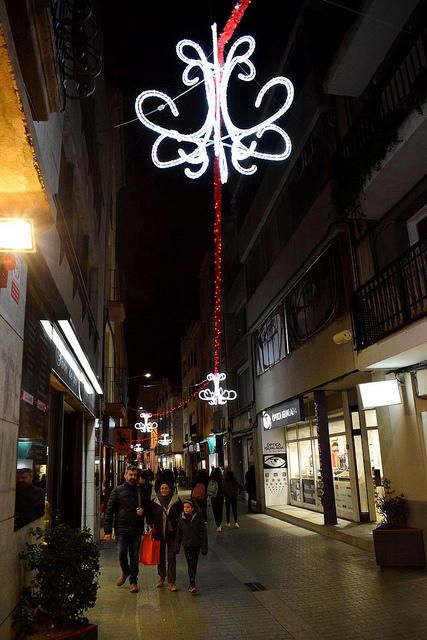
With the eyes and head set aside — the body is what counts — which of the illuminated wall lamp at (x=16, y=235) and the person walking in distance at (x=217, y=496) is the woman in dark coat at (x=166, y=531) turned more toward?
the illuminated wall lamp

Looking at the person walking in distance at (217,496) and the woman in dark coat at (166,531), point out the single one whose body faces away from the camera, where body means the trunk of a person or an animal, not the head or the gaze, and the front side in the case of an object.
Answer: the person walking in distance

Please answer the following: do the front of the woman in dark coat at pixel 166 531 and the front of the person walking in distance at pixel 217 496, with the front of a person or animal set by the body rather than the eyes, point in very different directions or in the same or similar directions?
very different directions

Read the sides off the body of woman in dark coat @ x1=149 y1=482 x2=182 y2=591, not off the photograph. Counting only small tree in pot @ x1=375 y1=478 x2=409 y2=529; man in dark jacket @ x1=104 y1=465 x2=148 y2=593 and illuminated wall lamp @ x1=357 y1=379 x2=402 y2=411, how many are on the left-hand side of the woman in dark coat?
2

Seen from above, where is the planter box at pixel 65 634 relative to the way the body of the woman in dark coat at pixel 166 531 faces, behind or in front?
in front

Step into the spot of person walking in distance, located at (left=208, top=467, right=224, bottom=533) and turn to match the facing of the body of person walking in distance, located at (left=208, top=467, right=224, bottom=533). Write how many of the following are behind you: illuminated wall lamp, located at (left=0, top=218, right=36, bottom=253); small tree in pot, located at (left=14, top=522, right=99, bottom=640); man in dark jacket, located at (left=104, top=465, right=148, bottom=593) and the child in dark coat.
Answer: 4

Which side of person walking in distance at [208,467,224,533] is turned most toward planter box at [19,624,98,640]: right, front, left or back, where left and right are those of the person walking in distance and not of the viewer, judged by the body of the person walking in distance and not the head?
back

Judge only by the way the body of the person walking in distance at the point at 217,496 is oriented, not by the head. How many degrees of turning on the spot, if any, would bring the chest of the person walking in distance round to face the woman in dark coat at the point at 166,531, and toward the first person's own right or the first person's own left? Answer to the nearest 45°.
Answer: approximately 180°

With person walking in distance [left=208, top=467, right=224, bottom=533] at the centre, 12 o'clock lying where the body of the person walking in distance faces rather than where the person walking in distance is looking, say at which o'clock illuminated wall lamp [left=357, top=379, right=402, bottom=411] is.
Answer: The illuminated wall lamp is roughly at 5 o'clock from the person walking in distance.

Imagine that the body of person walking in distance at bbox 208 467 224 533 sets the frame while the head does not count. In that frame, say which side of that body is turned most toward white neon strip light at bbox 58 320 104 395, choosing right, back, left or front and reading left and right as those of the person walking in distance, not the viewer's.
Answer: back

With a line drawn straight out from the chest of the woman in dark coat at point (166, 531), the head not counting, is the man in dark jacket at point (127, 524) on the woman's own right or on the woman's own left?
on the woman's own right

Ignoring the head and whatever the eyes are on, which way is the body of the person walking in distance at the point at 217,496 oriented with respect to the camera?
away from the camera

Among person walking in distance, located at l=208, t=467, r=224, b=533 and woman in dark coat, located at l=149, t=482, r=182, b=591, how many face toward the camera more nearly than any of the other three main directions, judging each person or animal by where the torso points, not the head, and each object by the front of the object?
1

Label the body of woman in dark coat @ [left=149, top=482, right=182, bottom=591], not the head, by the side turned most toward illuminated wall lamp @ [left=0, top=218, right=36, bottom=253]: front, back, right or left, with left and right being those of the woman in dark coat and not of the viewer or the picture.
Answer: front

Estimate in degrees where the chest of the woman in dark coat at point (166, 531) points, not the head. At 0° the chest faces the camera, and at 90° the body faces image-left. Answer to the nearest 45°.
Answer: approximately 0°
